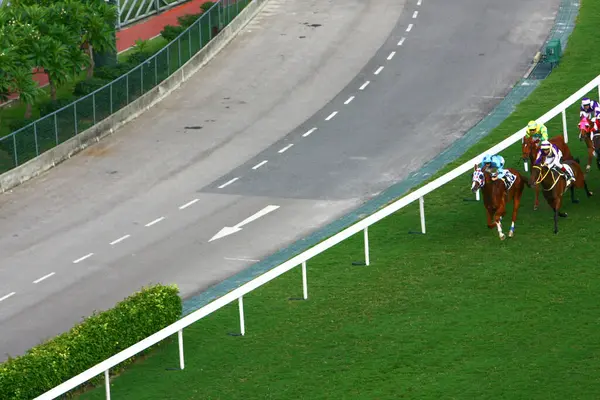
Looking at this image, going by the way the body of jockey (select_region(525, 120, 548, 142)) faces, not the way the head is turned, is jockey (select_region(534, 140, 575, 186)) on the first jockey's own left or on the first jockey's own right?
on the first jockey's own left

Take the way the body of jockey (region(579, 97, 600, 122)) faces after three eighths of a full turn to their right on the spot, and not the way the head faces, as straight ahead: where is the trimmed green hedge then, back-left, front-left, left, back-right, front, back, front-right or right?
back-left

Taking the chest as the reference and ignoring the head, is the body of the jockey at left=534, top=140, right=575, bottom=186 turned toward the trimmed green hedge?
yes

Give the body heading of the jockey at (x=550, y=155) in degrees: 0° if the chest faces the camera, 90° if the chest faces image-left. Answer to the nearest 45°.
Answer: approximately 45°

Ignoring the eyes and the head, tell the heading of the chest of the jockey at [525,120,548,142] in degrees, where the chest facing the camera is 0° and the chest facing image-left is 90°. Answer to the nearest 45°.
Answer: approximately 45°

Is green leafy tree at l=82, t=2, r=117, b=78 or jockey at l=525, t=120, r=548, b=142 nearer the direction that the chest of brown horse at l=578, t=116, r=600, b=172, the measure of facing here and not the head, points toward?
the jockey

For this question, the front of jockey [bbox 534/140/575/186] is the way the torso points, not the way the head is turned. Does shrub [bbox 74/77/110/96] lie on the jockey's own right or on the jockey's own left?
on the jockey's own right

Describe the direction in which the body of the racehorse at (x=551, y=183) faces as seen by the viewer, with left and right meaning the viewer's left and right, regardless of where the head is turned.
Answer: facing the viewer and to the left of the viewer
